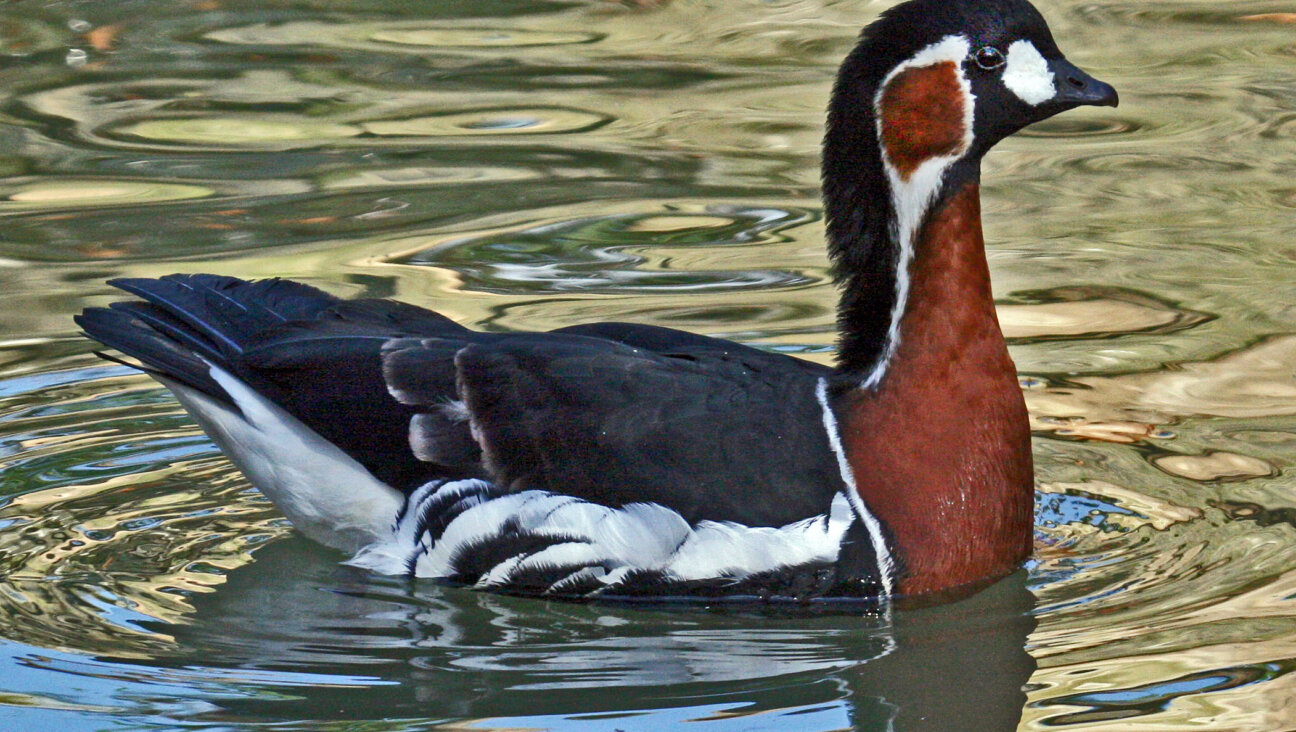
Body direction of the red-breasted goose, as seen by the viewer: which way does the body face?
to the viewer's right
